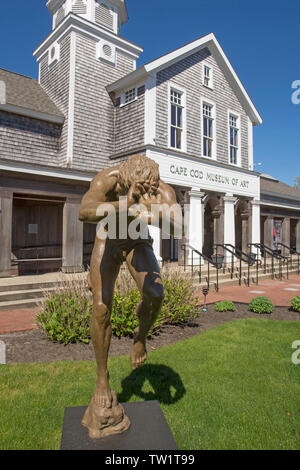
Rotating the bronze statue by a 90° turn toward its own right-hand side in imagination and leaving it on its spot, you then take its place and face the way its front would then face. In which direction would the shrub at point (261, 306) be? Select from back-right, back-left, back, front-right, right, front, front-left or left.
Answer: back-right

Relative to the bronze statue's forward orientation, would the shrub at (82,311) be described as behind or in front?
behind

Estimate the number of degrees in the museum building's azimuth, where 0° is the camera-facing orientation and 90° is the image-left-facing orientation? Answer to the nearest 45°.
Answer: approximately 315°

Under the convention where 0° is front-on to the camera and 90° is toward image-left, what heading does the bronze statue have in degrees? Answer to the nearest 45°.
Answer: approximately 0°

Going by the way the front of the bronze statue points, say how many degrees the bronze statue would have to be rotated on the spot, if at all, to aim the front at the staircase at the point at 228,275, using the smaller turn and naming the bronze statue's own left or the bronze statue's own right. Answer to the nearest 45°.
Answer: approximately 180°

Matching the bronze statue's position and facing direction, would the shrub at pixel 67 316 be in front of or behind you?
behind

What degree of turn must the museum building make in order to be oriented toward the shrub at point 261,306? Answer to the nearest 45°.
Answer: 0° — it already faces it

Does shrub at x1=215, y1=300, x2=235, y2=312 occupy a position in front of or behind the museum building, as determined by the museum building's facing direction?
in front

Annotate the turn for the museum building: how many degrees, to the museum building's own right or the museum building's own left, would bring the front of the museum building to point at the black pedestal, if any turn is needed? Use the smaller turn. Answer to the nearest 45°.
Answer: approximately 45° to the museum building's own right

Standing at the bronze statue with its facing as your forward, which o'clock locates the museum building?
The museum building is roughly at 6 o'clock from the bronze statue.
